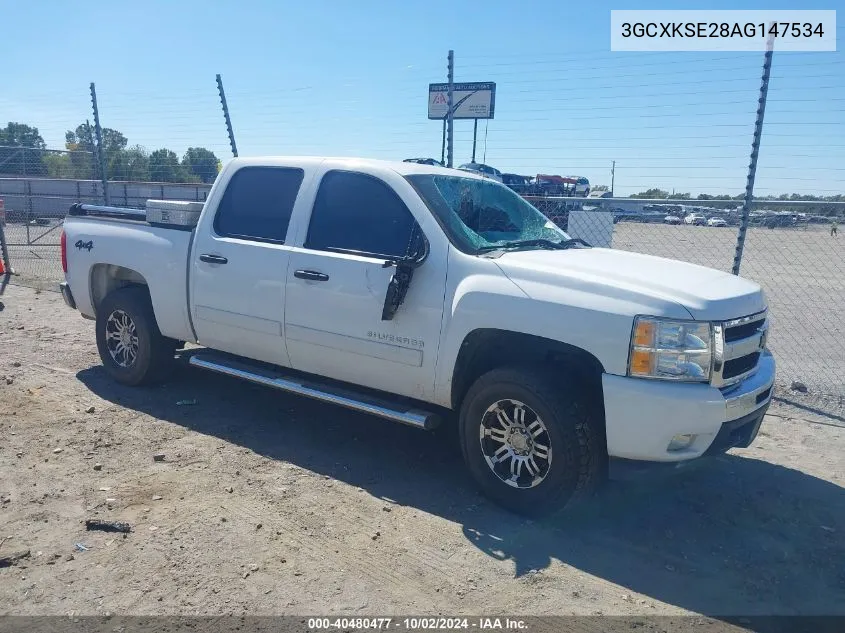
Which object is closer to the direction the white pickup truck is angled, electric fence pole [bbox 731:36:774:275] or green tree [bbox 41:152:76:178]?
the electric fence pole

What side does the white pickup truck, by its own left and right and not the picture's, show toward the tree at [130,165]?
back

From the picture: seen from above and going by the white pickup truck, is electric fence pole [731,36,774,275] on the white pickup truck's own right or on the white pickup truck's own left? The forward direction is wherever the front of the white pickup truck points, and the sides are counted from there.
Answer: on the white pickup truck's own left

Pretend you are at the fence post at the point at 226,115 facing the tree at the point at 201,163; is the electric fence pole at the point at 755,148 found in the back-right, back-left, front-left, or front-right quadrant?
back-right

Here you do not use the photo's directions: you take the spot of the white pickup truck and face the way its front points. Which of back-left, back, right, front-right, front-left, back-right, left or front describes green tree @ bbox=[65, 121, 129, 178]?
back

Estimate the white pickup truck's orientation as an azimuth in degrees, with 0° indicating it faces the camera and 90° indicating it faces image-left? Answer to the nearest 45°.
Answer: approximately 315°

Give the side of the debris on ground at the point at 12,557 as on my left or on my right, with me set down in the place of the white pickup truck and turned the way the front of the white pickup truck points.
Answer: on my right

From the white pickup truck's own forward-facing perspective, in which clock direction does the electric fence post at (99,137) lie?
The electric fence post is roughly at 6 o'clock from the white pickup truck.

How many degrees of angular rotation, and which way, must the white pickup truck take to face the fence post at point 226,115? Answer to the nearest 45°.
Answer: approximately 180°

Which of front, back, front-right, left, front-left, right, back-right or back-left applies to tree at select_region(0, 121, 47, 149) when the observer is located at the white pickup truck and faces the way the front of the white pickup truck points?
back

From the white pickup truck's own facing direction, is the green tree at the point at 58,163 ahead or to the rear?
to the rear

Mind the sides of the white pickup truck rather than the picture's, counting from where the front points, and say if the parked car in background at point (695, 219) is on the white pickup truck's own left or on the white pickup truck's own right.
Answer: on the white pickup truck's own left
